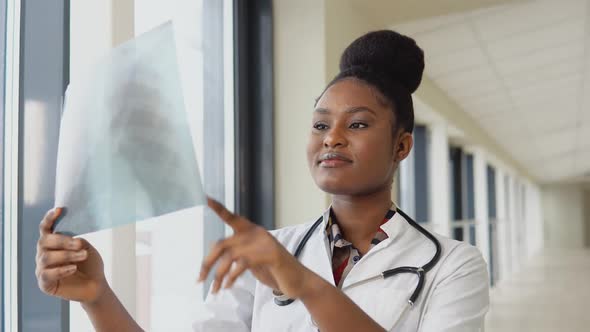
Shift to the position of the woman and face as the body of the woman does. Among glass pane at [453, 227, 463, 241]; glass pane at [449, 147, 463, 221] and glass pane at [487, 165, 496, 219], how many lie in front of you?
0

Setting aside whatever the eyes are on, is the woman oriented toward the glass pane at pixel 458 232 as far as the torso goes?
no

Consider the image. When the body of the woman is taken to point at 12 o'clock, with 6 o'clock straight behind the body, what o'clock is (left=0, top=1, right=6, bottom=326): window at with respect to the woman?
The window is roughly at 2 o'clock from the woman.

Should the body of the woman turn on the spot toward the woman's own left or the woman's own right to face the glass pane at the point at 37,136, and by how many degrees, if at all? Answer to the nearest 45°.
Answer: approximately 45° to the woman's own right

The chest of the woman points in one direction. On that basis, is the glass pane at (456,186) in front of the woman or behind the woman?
behind

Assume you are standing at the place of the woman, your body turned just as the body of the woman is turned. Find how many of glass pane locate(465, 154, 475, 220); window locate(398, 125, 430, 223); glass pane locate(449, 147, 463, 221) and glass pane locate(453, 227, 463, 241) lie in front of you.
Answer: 0

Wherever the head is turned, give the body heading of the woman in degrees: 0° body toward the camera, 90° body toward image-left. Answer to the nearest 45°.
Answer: approximately 45°

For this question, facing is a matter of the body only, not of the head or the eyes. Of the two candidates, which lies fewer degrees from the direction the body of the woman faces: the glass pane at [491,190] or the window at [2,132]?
the window

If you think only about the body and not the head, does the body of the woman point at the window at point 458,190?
no

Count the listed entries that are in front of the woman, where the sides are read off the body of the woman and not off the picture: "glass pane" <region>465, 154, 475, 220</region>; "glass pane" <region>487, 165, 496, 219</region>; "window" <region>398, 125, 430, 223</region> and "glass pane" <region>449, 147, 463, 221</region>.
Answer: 0

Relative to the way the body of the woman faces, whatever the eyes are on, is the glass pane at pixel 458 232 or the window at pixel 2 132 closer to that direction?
the window

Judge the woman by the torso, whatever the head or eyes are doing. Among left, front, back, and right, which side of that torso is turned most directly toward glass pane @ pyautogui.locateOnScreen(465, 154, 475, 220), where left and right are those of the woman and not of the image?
back

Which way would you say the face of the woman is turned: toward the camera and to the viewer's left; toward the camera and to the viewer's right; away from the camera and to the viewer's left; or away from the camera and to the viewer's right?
toward the camera and to the viewer's left

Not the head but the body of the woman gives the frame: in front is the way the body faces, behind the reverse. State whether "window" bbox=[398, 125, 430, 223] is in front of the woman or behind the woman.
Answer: behind
